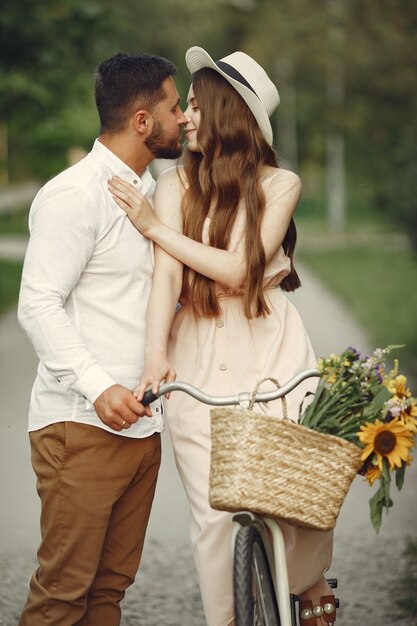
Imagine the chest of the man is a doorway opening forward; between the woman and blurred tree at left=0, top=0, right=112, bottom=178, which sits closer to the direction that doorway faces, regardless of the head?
the woman

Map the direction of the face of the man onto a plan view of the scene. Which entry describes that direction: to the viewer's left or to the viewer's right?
to the viewer's right

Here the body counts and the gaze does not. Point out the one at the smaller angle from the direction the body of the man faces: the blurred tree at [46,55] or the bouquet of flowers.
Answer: the bouquet of flowers

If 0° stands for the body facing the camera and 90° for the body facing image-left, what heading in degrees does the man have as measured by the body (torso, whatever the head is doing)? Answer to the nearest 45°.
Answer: approximately 270°

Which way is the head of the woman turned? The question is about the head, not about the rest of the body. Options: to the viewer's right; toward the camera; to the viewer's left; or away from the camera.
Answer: to the viewer's left

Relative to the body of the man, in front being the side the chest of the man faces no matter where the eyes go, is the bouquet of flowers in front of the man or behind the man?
in front

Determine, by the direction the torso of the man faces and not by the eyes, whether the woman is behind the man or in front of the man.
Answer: in front

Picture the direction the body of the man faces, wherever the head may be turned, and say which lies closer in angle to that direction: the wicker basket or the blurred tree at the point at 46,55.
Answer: the wicker basket

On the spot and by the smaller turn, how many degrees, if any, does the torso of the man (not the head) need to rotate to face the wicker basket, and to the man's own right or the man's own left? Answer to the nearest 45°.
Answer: approximately 45° to the man's own right

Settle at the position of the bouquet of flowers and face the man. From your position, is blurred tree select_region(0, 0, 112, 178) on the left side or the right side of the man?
right

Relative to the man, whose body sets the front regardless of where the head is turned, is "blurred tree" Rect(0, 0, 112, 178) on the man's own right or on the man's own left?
on the man's own left
